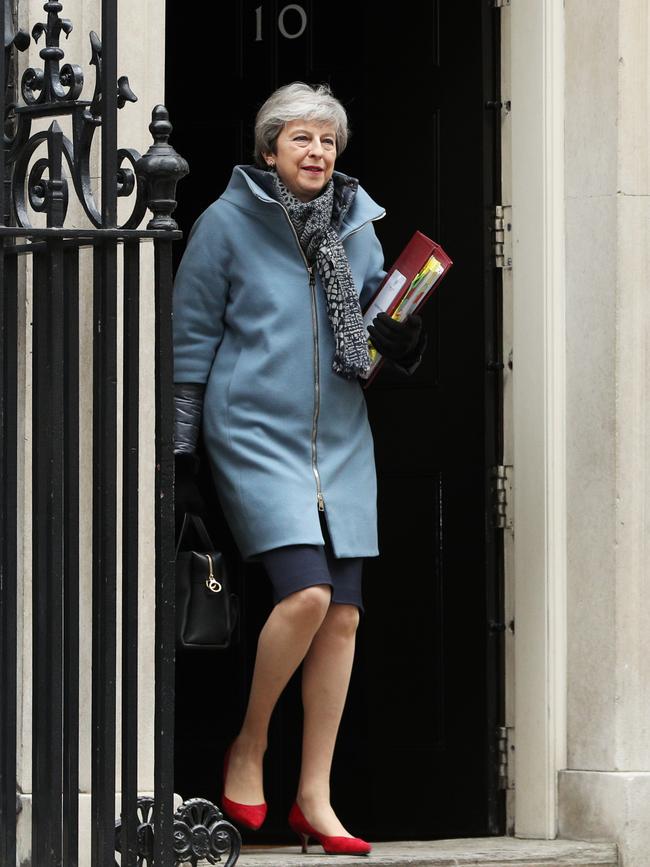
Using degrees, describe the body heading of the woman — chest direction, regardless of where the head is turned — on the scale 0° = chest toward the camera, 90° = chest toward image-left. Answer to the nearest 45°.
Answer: approximately 315°

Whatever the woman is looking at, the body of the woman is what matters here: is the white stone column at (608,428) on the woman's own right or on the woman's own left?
on the woman's own left

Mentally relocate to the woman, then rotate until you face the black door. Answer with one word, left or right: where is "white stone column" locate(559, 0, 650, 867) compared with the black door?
right

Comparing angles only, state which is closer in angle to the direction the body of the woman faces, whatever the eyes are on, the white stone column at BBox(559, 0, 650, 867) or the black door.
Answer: the white stone column

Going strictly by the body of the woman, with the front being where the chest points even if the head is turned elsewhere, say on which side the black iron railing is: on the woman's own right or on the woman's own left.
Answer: on the woman's own right
